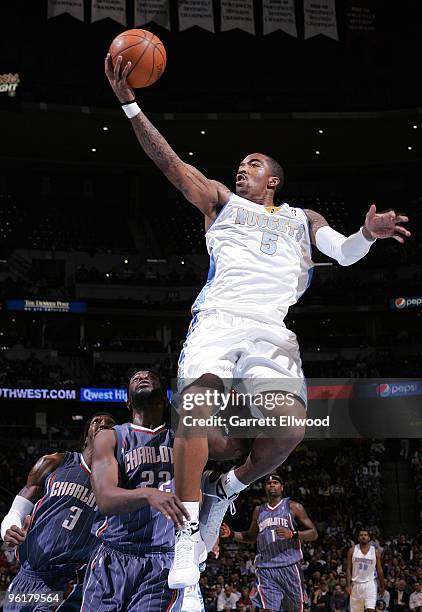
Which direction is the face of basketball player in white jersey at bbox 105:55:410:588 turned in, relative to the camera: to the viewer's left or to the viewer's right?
to the viewer's left

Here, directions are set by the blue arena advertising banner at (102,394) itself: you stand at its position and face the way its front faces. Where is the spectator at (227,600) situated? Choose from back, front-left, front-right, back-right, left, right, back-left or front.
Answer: front

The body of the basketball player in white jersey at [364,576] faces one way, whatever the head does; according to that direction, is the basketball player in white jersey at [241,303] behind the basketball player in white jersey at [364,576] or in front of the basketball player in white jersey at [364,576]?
in front

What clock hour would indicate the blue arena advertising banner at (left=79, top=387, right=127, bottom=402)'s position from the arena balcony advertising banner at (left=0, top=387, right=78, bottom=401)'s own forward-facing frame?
the blue arena advertising banner at (left=79, top=387, right=127, bottom=402) is roughly at 9 o'clock from the arena balcony advertising banner at (left=0, top=387, right=78, bottom=401).

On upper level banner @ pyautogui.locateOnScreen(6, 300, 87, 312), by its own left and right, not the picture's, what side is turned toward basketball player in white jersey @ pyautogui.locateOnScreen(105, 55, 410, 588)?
front

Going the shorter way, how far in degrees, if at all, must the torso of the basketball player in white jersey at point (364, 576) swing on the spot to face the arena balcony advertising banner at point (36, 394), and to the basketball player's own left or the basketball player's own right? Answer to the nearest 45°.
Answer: approximately 135° to the basketball player's own right

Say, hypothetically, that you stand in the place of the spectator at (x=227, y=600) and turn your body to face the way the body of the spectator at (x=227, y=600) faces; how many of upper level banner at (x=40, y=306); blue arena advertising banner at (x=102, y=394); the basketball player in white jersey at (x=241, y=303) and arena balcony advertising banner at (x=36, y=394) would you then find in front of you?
1

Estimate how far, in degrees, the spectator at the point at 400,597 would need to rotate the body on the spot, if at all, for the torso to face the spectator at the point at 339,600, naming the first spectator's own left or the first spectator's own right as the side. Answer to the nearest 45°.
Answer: approximately 45° to the first spectator's own right

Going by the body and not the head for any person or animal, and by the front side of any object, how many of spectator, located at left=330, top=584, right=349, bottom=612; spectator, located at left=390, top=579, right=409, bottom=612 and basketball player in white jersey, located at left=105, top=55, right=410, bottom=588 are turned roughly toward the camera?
3

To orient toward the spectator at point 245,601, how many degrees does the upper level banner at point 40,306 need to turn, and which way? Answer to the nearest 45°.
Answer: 0° — it already faces them
